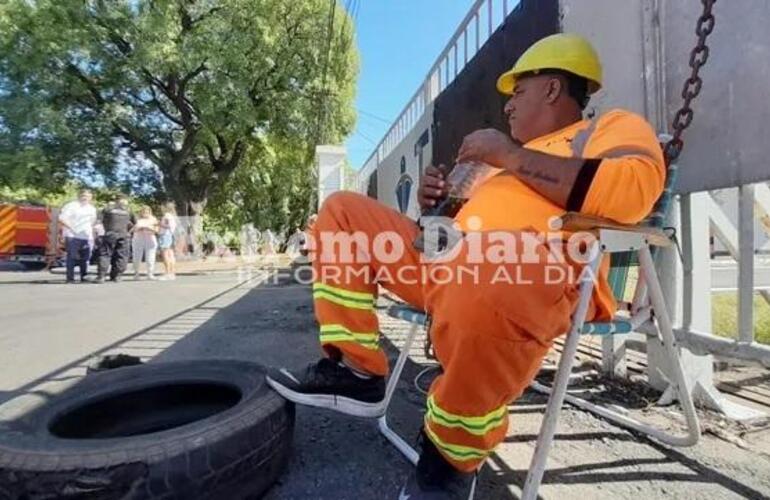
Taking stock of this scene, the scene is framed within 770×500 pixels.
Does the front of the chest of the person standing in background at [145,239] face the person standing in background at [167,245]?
no

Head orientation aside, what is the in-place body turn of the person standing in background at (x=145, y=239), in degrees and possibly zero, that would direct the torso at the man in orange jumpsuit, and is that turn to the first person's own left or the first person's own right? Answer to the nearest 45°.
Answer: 0° — they already face them

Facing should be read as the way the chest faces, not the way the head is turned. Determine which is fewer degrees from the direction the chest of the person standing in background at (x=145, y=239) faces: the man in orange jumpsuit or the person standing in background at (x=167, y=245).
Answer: the man in orange jumpsuit

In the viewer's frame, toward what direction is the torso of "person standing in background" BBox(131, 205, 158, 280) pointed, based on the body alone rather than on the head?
toward the camera

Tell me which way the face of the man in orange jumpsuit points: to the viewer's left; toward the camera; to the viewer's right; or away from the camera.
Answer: to the viewer's left

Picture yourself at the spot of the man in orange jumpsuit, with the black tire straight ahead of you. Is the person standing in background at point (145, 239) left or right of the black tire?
right

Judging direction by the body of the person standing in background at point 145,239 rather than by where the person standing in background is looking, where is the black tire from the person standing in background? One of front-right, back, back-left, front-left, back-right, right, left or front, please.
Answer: front

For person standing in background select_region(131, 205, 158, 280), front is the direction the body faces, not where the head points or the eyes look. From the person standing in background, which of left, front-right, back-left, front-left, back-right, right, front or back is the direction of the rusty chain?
front

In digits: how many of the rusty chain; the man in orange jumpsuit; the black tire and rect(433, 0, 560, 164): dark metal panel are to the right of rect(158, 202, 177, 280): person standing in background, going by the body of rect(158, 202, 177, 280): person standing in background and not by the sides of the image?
0
